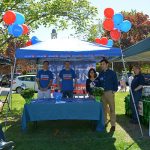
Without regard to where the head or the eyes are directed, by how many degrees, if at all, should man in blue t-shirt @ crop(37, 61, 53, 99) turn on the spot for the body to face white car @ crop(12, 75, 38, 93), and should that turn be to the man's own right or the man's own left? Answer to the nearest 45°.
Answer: approximately 180°

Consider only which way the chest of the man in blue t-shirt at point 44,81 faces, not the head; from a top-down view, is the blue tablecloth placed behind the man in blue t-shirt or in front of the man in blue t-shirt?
in front

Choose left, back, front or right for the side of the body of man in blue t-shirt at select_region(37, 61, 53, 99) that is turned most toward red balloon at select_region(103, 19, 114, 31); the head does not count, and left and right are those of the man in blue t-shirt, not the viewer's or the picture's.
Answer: left

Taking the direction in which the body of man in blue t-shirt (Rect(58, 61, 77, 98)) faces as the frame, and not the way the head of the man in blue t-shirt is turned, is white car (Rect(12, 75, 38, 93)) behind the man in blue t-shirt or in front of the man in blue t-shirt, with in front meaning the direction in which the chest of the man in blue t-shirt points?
behind

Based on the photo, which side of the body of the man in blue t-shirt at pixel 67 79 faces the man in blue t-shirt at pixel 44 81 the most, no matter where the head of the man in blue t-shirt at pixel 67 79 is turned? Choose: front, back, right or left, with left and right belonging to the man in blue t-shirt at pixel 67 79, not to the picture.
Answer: right

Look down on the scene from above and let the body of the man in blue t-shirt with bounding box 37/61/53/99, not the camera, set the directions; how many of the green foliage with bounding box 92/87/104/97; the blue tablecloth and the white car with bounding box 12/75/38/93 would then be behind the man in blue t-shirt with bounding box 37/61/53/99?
1

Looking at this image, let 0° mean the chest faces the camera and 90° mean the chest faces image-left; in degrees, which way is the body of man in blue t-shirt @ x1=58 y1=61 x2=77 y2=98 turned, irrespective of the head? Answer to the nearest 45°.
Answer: approximately 0°

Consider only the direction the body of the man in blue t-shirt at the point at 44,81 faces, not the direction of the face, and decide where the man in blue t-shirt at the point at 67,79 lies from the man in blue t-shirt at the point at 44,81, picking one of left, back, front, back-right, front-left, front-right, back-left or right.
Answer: left
